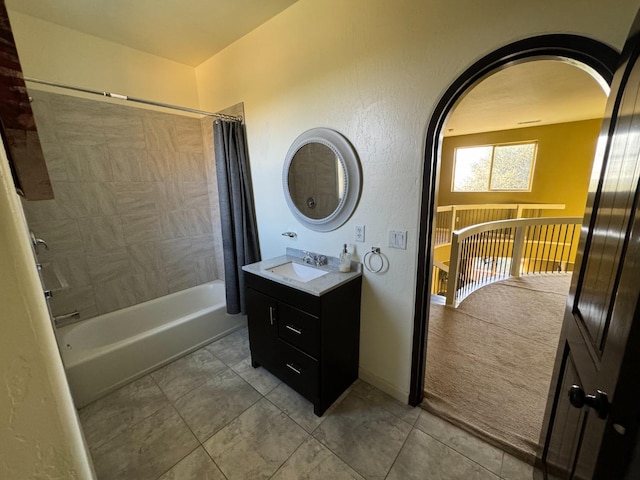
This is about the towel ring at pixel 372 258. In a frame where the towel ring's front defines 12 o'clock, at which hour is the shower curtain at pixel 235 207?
The shower curtain is roughly at 2 o'clock from the towel ring.

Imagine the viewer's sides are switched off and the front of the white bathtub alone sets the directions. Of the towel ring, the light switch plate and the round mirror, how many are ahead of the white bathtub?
3

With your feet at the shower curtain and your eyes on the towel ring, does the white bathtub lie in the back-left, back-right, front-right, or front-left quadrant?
back-right

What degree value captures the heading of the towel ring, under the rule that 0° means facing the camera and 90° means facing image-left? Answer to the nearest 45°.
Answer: approximately 45°

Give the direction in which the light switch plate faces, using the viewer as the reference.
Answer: facing the viewer and to the left of the viewer

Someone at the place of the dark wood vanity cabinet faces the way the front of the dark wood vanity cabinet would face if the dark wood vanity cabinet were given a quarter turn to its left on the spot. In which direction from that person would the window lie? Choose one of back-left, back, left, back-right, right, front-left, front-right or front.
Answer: left

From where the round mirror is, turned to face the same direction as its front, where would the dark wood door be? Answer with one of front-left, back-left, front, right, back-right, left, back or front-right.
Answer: left

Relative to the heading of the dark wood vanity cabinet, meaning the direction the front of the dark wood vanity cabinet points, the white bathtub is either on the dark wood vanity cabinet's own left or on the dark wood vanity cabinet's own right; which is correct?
on the dark wood vanity cabinet's own right

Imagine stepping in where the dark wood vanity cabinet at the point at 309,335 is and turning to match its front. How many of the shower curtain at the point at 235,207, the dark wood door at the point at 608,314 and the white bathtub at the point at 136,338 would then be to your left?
1

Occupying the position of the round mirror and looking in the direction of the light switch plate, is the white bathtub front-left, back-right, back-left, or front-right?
back-right

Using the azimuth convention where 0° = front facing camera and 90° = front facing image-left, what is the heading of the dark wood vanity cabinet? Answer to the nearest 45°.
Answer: approximately 45°

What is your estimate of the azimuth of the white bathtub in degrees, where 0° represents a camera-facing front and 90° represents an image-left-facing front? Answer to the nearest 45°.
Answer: approximately 315°

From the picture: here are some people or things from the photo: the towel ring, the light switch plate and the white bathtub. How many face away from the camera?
0

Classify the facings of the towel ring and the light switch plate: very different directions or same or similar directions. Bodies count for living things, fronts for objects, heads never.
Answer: same or similar directions
